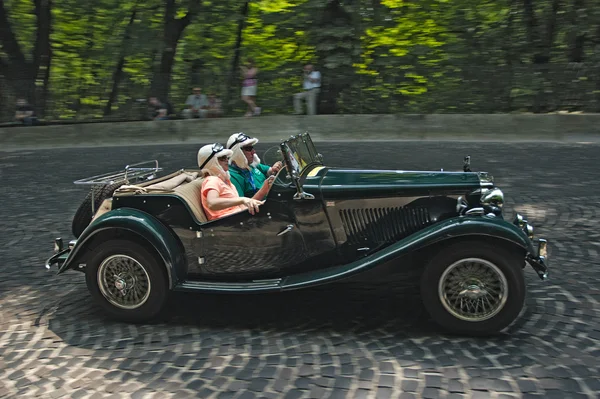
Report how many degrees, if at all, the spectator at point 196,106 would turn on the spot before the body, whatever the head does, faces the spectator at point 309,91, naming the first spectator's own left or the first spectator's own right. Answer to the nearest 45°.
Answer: approximately 90° to the first spectator's own left

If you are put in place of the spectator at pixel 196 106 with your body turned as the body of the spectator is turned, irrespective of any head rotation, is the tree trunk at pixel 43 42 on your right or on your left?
on your right

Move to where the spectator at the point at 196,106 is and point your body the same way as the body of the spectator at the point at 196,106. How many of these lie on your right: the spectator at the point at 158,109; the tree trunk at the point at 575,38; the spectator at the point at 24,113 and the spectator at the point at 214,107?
2

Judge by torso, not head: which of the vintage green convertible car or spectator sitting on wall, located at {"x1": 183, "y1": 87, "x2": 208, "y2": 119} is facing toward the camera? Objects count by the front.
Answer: the spectator sitting on wall

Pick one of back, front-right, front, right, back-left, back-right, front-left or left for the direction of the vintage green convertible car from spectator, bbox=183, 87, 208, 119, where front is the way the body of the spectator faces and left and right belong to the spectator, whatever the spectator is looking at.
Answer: front

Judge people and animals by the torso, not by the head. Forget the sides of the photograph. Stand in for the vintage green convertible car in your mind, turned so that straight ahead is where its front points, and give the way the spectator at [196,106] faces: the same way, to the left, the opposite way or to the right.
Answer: to the right

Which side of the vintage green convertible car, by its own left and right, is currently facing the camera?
right

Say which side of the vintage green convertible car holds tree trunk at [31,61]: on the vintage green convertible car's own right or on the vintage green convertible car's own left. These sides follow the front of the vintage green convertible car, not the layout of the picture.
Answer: on the vintage green convertible car's own left

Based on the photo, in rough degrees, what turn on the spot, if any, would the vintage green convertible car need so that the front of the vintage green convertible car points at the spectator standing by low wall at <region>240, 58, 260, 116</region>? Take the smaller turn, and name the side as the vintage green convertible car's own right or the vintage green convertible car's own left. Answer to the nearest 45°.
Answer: approximately 90° to the vintage green convertible car's own left

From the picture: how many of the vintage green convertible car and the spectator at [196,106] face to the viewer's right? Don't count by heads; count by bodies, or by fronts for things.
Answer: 1

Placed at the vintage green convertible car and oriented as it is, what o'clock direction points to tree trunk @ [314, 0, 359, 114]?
The tree trunk is roughly at 9 o'clock from the vintage green convertible car.

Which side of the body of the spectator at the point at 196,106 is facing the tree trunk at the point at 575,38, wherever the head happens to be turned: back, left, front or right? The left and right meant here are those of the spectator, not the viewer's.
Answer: left

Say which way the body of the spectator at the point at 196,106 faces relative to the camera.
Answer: toward the camera

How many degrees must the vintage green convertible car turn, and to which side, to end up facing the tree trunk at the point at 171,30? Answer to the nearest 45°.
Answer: approximately 90° to its left

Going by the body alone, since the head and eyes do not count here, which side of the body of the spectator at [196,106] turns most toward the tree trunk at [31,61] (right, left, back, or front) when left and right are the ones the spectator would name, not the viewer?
right
